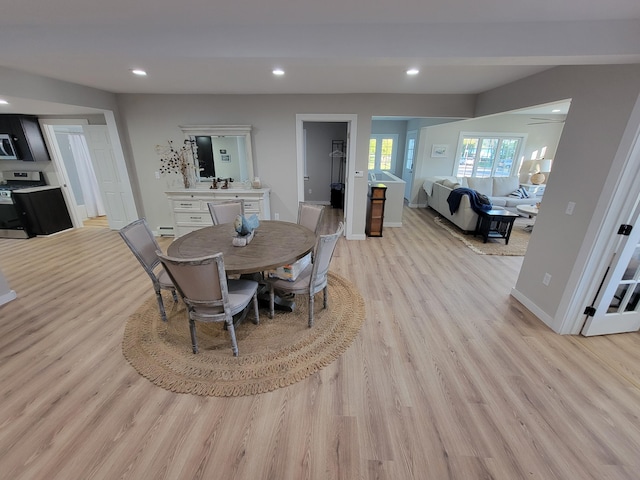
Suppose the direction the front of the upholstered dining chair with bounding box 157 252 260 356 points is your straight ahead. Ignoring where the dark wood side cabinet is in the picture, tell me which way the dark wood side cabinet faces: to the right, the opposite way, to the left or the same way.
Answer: the opposite way

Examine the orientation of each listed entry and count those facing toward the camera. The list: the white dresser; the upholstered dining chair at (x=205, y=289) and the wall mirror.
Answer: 2

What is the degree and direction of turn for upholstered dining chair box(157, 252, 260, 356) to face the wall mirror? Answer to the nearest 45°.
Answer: approximately 45° to its left

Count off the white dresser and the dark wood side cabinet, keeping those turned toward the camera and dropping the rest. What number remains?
2

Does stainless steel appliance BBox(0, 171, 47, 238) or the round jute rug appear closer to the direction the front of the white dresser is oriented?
the round jute rug

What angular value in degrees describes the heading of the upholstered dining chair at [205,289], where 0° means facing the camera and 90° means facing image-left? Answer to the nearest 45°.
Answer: approximately 225°

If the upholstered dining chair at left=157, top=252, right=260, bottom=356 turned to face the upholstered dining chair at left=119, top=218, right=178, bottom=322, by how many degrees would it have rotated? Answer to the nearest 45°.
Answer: approximately 90° to its left

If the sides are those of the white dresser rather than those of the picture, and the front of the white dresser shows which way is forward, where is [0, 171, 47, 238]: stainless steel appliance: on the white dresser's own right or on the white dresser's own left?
on the white dresser's own right

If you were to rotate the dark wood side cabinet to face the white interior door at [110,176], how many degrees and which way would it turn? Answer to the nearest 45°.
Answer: approximately 90° to its right

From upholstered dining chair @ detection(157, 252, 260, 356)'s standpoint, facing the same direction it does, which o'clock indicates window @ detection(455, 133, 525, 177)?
The window is roughly at 1 o'clock from the upholstered dining chair.
